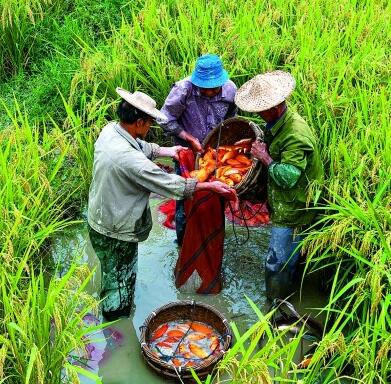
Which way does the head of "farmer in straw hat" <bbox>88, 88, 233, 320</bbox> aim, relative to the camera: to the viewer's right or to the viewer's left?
to the viewer's right

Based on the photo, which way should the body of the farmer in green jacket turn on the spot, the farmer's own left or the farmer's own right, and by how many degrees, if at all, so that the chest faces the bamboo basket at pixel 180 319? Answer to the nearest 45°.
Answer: approximately 45° to the farmer's own left

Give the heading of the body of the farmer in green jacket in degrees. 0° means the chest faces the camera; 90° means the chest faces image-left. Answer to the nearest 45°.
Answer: approximately 90°

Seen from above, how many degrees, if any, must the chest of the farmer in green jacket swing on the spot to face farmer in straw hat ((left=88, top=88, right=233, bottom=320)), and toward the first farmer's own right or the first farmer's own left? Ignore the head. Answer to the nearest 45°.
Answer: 0° — they already face them
